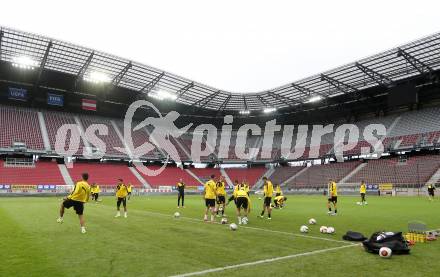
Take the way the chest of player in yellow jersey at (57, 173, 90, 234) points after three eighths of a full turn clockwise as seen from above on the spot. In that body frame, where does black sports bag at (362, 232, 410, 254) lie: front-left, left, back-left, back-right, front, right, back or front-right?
front-right

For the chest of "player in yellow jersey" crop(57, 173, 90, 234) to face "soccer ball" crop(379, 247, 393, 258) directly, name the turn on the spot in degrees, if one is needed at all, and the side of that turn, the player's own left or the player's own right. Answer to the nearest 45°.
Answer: approximately 180°
